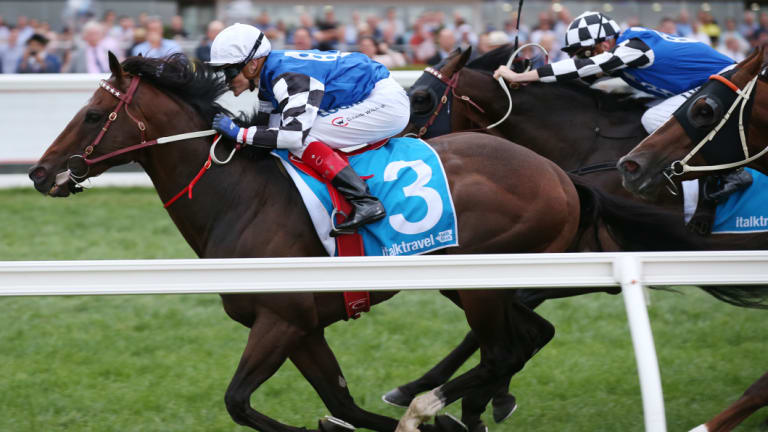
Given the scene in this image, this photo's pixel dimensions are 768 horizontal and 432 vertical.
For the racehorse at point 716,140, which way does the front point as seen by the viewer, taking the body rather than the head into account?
to the viewer's left

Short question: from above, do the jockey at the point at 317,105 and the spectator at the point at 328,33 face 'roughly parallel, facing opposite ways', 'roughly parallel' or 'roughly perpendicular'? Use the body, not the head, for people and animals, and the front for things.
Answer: roughly perpendicular

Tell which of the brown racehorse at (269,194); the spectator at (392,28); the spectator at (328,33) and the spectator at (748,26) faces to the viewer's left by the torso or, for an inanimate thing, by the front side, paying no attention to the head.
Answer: the brown racehorse

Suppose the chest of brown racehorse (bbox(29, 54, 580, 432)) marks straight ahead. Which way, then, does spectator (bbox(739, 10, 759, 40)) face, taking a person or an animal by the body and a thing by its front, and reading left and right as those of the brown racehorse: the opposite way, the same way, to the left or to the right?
to the left

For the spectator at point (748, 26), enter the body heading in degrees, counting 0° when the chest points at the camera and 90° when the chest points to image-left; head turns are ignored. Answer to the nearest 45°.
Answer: approximately 0°

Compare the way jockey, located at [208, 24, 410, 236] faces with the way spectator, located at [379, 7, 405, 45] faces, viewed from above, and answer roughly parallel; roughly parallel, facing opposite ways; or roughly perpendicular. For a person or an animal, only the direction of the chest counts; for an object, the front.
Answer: roughly perpendicular

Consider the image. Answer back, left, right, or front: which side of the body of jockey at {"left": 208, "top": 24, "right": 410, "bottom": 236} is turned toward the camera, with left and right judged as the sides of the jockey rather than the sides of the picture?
left

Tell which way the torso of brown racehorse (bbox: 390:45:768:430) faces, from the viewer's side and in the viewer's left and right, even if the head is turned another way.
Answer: facing to the left of the viewer

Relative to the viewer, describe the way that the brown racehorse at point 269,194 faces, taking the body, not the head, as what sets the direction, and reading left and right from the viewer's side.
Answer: facing to the left of the viewer

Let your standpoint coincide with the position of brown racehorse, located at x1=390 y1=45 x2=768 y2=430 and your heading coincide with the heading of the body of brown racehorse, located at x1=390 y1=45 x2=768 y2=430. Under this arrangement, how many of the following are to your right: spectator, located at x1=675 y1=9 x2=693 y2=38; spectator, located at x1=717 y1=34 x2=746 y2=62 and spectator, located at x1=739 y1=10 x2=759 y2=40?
3
